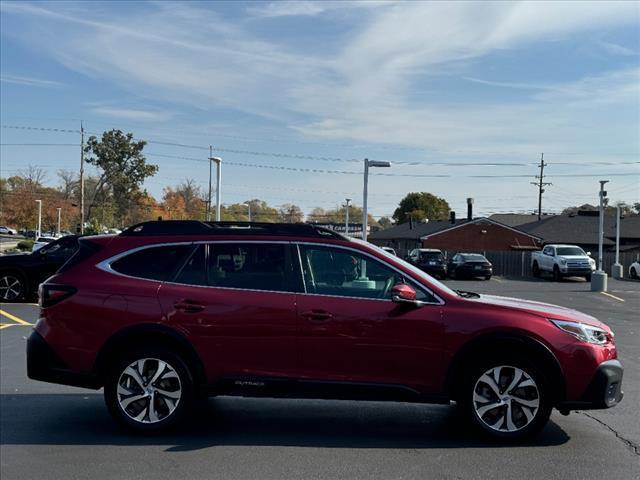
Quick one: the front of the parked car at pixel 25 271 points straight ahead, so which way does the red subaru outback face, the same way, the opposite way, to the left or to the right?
the opposite way

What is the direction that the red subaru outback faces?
to the viewer's right

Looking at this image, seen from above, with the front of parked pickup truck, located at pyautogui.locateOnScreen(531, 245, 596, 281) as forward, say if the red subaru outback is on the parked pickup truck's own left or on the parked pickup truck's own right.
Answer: on the parked pickup truck's own right

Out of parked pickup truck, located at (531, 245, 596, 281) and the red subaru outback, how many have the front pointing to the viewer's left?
0

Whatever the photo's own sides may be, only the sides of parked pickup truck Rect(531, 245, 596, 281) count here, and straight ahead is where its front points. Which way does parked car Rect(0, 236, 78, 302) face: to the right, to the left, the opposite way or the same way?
to the right

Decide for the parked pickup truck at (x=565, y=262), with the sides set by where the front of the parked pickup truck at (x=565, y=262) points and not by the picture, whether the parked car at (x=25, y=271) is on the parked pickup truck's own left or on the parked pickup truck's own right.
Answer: on the parked pickup truck's own right

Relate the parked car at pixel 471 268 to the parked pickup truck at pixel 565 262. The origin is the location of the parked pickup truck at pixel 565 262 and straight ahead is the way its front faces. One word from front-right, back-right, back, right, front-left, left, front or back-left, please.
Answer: back-right

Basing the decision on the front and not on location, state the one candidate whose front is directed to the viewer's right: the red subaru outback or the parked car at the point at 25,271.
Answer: the red subaru outback

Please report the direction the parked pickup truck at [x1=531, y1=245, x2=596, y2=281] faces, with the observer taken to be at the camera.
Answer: facing the viewer and to the right of the viewer

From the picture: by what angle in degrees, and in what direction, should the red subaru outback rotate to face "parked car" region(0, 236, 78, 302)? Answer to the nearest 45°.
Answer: approximately 135° to its left

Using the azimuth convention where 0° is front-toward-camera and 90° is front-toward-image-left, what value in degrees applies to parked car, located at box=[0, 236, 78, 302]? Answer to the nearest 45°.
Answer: approximately 90°
